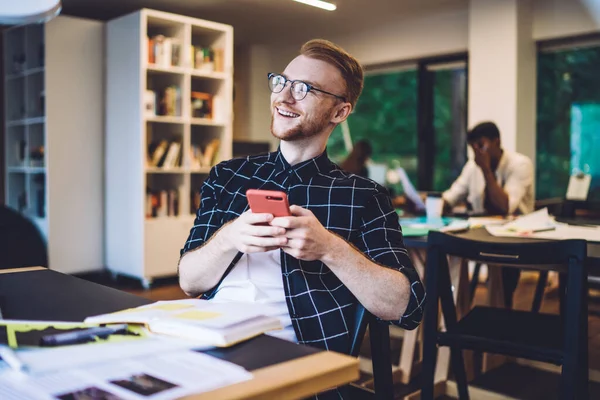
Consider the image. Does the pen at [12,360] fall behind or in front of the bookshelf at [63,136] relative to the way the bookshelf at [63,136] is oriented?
in front

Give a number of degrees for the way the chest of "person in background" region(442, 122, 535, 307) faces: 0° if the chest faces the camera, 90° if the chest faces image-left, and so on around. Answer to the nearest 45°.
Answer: approximately 45°

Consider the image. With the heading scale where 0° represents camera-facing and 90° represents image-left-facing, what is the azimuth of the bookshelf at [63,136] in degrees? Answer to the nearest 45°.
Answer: approximately 45°

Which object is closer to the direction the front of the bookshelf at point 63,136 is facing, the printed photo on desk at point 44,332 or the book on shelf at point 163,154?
the printed photo on desk

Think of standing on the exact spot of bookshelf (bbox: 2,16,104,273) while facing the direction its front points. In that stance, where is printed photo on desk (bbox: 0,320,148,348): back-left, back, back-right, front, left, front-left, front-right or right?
front-left

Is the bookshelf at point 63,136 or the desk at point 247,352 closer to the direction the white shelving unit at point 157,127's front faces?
the desk

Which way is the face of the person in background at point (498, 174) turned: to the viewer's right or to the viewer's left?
to the viewer's left

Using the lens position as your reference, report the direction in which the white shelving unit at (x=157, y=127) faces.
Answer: facing the viewer and to the right of the viewer

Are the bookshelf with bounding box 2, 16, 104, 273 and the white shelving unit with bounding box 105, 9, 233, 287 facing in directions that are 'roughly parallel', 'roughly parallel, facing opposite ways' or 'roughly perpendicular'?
roughly perpendicular

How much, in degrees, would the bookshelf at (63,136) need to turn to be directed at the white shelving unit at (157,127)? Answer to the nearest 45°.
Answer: approximately 90° to its left

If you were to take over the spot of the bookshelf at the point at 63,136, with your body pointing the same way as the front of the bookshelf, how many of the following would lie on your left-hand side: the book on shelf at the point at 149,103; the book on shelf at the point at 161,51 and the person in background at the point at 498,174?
3
